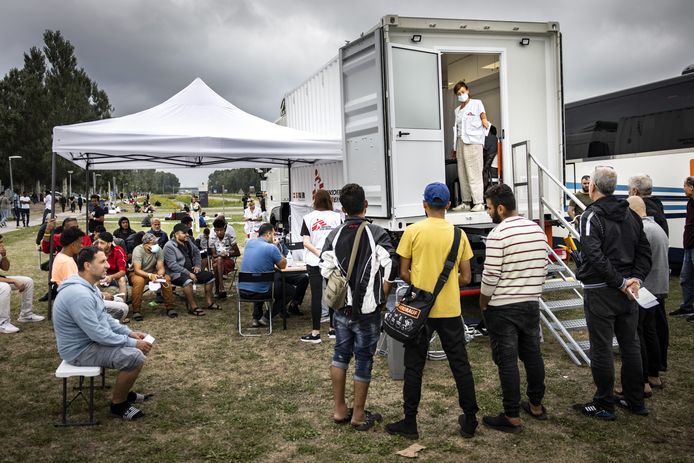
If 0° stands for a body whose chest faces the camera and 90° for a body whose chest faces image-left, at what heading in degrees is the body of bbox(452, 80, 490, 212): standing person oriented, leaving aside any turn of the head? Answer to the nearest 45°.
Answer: approximately 45°

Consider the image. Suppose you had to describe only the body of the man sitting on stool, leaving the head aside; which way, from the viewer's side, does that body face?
to the viewer's right

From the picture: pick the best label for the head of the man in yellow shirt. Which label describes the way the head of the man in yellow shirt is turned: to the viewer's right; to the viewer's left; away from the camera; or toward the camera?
away from the camera

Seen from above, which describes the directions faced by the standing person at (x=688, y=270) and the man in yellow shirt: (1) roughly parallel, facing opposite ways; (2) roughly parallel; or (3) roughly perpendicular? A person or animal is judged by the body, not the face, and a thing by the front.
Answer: roughly perpendicular

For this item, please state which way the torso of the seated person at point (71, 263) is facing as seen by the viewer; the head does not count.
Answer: to the viewer's right

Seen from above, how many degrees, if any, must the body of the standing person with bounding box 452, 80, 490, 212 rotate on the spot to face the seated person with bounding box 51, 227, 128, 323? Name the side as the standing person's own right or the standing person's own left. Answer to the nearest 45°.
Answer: approximately 45° to the standing person's own right

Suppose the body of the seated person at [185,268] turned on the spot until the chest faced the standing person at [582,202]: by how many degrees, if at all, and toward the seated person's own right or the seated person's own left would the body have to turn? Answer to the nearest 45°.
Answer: approximately 45° to the seated person's own left

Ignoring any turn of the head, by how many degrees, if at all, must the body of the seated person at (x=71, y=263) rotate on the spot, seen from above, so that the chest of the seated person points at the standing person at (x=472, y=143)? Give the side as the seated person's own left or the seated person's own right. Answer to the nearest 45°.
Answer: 0° — they already face them

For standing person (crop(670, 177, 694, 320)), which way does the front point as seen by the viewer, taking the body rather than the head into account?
to the viewer's left

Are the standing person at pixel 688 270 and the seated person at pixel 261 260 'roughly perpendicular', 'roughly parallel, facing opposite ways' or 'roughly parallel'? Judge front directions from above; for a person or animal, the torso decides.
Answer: roughly perpendicular

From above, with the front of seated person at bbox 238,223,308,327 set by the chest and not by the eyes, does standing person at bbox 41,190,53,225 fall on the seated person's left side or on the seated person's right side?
on the seated person's left side
